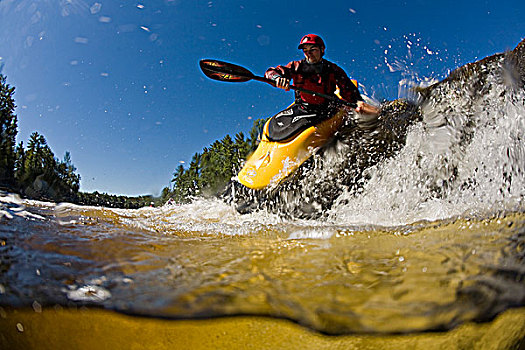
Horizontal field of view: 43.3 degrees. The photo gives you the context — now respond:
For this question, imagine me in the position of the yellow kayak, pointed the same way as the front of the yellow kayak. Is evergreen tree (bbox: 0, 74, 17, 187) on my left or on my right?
on my right

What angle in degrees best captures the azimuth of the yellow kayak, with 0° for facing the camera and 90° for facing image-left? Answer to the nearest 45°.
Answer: approximately 45°
